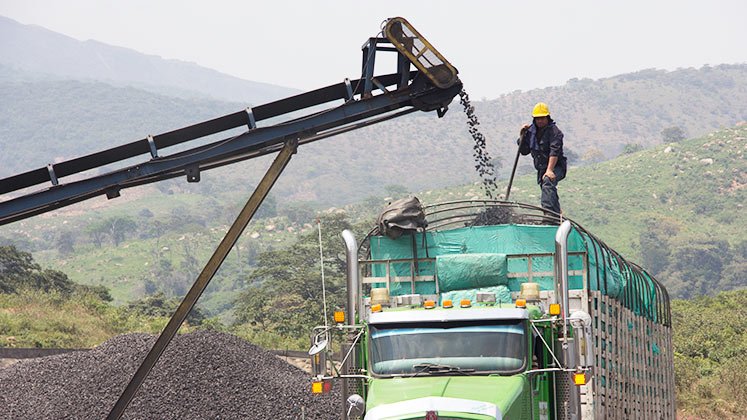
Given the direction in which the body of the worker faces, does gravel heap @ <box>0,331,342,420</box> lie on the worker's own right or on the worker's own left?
on the worker's own right

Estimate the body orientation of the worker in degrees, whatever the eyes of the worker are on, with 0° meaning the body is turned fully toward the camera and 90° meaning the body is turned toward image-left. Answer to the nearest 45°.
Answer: approximately 45°

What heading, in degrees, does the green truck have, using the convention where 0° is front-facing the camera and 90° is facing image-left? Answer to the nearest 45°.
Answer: approximately 0°
